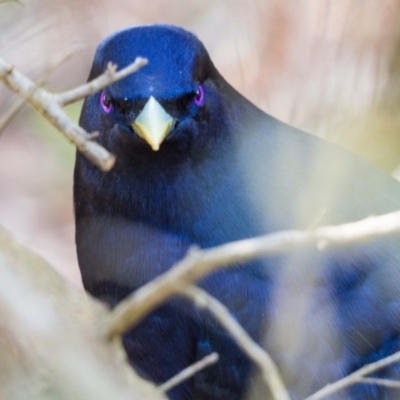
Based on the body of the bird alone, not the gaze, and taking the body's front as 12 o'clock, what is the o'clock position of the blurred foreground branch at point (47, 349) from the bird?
The blurred foreground branch is roughly at 11 o'clock from the bird.

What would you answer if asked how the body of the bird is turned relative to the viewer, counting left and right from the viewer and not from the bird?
facing the viewer and to the left of the viewer
